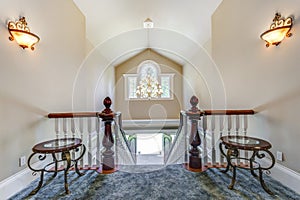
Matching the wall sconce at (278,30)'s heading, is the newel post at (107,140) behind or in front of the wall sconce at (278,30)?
in front

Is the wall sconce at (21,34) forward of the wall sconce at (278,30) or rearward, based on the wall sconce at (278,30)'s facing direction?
forward

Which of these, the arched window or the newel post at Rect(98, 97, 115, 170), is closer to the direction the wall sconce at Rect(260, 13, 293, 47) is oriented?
the newel post

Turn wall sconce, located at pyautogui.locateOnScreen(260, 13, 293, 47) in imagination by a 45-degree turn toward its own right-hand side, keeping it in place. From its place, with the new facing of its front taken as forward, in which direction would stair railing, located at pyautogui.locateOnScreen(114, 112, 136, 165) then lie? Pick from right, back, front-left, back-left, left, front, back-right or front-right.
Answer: front

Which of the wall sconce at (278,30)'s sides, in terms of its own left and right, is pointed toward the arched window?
right

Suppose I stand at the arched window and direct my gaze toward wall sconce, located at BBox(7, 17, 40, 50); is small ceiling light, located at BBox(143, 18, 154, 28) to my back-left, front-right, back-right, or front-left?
front-left
